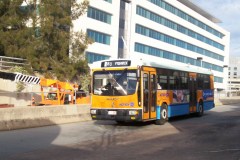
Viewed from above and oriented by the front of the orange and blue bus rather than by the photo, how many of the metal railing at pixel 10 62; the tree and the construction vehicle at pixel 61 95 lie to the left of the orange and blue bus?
0

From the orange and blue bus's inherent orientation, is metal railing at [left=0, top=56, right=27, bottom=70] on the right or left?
on its right

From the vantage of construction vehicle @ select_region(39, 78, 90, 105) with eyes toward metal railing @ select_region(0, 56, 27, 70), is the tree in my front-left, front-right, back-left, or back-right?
front-right

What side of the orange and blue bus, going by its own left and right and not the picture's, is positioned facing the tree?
right

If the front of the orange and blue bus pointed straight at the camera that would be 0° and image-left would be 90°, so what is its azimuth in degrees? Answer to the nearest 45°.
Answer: approximately 45°

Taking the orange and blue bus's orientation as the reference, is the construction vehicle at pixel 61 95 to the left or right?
on its right
